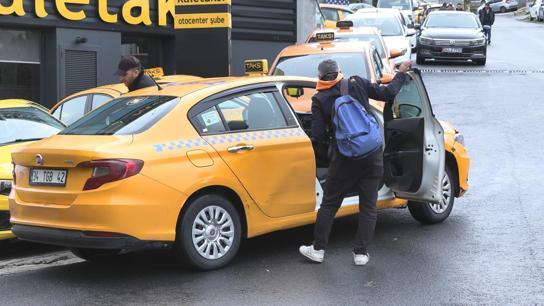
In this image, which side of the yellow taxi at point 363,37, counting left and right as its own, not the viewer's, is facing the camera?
front

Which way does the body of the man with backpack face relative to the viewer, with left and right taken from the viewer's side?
facing away from the viewer and to the left of the viewer

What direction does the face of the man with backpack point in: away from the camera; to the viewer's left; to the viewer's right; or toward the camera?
away from the camera

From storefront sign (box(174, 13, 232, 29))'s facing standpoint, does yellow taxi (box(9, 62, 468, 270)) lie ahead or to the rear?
ahead

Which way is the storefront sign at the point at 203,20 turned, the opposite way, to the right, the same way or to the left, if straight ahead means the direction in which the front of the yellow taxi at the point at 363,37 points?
the same way

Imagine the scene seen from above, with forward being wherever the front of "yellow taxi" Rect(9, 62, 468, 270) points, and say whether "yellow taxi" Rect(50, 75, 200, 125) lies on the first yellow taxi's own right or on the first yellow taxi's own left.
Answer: on the first yellow taxi's own left

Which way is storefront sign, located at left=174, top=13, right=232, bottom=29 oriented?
toward the camera

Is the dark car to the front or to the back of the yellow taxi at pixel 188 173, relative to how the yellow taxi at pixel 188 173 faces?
to the front

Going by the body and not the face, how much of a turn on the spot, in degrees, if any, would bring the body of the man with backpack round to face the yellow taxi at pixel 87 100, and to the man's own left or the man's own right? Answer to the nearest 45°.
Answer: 0° — they already face it

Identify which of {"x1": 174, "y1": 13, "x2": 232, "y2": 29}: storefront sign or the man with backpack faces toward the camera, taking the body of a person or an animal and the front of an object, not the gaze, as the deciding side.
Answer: the storefront sign
